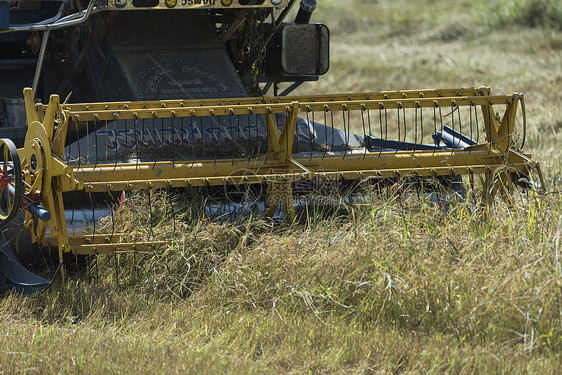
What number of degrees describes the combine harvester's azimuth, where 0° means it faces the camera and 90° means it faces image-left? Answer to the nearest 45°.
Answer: approximately 315°
